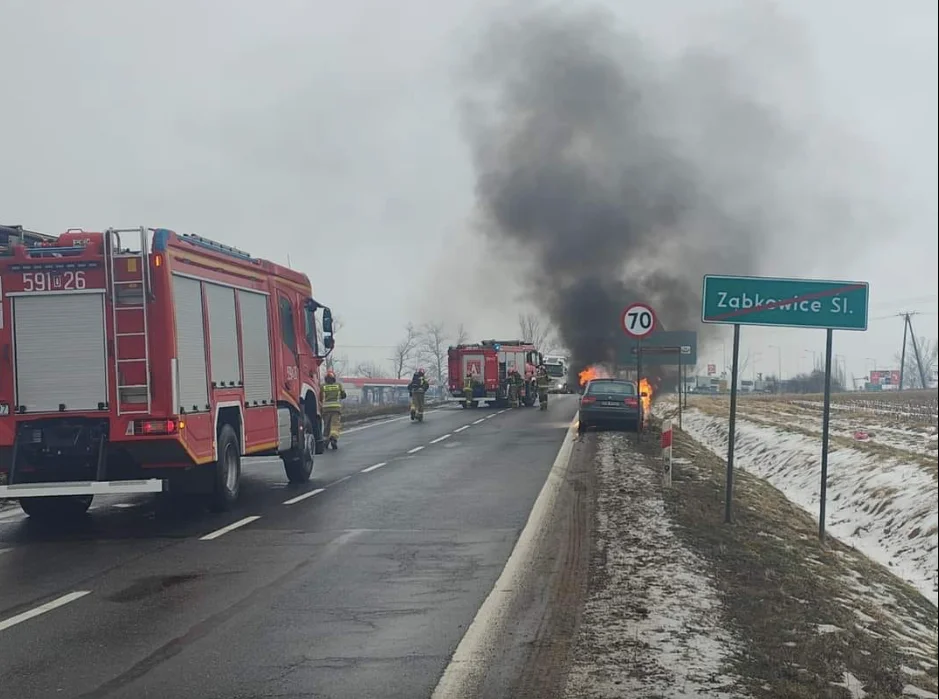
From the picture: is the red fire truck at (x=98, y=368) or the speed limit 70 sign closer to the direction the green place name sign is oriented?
the red fire truck

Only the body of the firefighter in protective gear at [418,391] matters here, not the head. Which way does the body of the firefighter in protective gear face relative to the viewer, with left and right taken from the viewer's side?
facing away from the viewer and to the right of the viewer

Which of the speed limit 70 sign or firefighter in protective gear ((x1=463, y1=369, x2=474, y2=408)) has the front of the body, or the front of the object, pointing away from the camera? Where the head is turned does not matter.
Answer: the firefighter in protective gear

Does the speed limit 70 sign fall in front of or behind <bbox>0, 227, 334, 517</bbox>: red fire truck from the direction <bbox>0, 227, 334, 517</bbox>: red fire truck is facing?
in front

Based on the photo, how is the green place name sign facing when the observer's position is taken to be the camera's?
facing the viewer

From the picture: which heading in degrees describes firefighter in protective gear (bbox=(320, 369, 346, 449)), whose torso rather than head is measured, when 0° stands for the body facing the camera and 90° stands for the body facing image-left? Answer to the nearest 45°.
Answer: approximately 180°

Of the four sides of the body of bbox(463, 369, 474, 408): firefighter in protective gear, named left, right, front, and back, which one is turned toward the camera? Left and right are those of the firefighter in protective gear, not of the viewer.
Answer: back

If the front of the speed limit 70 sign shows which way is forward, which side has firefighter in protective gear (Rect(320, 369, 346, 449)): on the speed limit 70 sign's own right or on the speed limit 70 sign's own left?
on the speed limit 70 sign's own right

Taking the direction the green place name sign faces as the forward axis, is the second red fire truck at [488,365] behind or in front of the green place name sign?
behind
